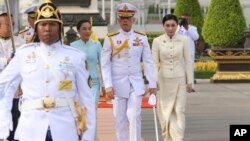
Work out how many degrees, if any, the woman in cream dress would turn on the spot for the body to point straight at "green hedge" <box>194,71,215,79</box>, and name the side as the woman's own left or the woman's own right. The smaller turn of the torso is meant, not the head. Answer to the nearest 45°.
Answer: approximately 180°

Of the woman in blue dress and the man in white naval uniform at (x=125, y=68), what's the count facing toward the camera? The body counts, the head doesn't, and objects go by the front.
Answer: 2

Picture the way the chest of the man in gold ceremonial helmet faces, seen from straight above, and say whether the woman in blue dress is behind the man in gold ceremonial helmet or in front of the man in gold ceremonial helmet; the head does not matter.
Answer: behind

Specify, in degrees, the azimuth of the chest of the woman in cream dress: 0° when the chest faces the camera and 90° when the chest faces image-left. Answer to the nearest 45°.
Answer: approximately 0°

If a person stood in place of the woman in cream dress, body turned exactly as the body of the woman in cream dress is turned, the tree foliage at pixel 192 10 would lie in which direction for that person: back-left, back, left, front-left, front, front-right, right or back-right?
back

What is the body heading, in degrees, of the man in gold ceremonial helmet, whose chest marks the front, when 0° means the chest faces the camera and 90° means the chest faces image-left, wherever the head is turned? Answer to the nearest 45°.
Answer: approximately 0°

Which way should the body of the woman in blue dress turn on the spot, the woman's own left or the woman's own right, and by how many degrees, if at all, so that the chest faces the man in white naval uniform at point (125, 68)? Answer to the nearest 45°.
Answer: approximately 45° to the woman's own left
